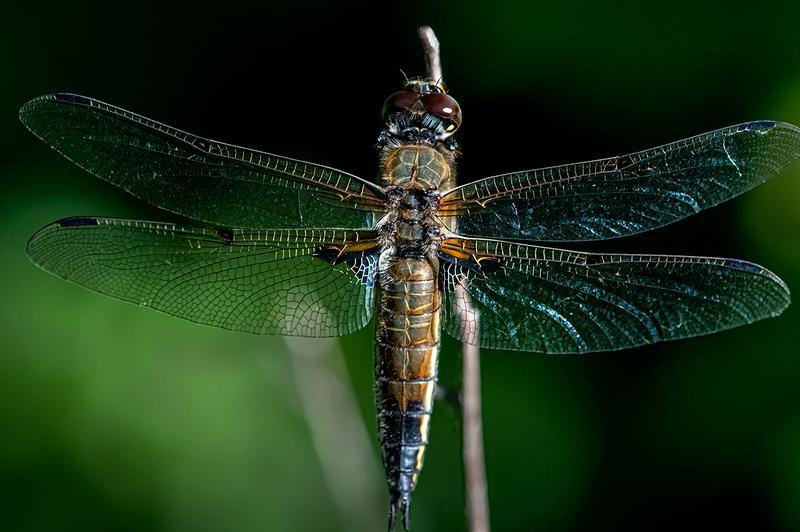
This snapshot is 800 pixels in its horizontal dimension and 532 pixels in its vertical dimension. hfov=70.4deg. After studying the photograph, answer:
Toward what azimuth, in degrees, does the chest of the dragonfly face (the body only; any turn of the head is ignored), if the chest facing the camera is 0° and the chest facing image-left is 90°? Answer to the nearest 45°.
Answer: approximately 180°
